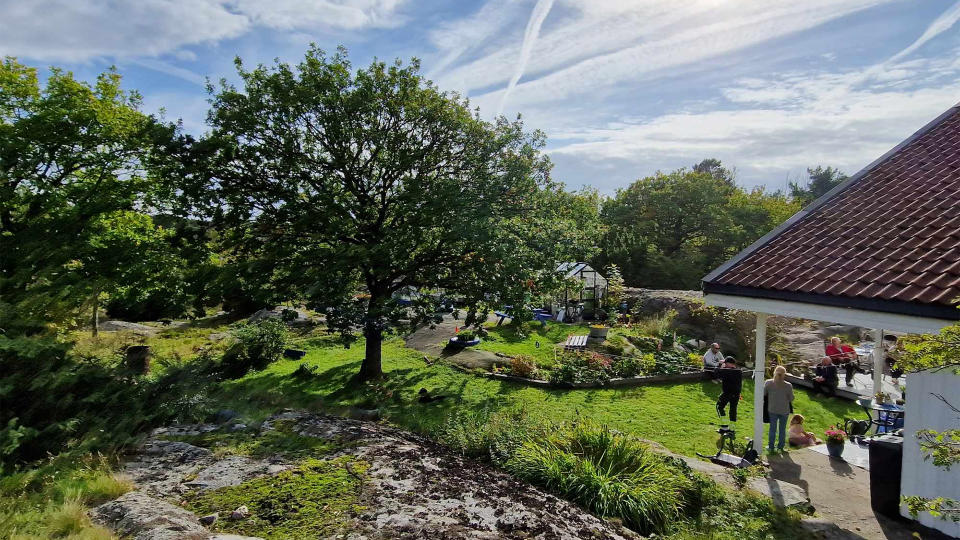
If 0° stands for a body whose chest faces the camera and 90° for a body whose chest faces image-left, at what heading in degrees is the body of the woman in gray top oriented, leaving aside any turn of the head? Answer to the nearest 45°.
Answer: approximately 180°

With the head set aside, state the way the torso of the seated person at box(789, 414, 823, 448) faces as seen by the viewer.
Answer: to the viewer's right

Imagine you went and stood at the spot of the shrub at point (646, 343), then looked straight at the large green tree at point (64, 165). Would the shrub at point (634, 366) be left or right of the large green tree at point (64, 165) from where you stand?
left

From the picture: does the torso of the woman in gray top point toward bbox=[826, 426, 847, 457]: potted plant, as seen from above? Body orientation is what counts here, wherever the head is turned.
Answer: no

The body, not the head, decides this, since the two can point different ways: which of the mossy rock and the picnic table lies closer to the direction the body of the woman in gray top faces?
the picnic table

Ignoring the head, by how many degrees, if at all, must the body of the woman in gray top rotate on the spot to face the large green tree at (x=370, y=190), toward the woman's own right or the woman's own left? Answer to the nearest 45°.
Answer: approximately 90° to the woman's own left

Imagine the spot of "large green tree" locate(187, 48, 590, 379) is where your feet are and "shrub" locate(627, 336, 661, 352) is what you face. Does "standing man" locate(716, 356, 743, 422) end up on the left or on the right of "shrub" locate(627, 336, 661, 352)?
right

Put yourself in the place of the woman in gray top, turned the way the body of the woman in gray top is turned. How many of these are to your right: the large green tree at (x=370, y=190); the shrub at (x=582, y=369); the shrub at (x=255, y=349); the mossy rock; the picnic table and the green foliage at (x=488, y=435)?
0

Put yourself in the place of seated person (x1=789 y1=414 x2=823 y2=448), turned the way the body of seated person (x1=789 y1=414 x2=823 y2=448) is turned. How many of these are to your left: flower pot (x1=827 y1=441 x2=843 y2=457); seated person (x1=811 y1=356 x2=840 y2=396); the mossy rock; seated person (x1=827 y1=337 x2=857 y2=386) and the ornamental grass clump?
2

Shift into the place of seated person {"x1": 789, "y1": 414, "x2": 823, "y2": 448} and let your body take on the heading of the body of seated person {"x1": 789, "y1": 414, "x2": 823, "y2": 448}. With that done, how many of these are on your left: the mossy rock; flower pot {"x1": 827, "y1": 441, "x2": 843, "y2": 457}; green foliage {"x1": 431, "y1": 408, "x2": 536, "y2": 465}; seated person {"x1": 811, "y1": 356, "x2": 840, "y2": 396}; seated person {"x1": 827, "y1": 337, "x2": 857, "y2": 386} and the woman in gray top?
2

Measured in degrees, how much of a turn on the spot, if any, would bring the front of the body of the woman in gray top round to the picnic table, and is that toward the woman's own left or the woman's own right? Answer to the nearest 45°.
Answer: approximately 45° to the woman's own left

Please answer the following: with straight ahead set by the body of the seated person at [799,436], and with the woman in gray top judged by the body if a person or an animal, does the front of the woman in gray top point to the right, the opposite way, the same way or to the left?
to the left

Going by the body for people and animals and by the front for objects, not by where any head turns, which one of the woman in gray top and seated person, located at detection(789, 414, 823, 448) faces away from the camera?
the woman in gray top

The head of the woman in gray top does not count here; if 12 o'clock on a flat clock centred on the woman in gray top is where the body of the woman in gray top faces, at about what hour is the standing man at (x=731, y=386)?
The standing man is roughly at 11 o'clock from the woman in gray top.
